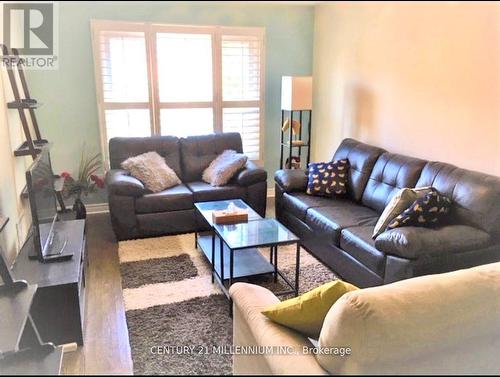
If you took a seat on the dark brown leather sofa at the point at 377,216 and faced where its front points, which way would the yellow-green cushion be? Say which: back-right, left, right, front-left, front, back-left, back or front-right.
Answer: front-left

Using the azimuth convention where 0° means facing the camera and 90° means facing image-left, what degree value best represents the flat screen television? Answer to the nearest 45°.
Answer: approximately 270°

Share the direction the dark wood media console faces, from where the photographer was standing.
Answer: facing to the right of the viewer

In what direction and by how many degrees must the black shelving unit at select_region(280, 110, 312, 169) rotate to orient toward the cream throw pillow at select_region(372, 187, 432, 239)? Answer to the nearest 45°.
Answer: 0° — it already faces it

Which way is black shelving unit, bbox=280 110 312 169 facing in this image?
toward the camera

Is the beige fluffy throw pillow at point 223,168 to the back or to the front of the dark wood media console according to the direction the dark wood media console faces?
to the front

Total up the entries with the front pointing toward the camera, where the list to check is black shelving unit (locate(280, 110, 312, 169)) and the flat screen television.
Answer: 1

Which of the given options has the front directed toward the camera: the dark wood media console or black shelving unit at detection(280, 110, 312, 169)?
the black shelving unit

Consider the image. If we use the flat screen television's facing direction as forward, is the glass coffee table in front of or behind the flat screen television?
in front

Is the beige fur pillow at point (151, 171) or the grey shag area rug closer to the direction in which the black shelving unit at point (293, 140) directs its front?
the grey shag area rug

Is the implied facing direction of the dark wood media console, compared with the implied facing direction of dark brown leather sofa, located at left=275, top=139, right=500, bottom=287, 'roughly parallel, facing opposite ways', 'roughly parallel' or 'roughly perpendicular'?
roughly parallel, facing opposite ways

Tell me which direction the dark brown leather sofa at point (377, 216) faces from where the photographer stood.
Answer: facing the viewer and to the left of the viewer

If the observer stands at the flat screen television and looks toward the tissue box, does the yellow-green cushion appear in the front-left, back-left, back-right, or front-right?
front-right

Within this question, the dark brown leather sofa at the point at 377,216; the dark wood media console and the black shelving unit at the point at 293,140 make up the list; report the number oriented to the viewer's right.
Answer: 1

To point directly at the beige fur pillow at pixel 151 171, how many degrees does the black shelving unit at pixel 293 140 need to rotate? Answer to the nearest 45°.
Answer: approximately 45° to its right
